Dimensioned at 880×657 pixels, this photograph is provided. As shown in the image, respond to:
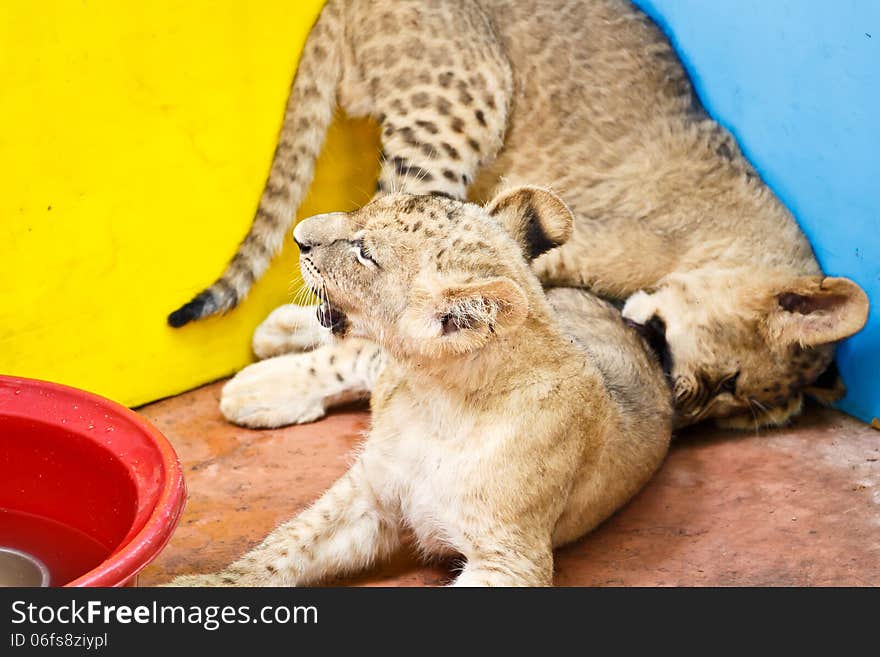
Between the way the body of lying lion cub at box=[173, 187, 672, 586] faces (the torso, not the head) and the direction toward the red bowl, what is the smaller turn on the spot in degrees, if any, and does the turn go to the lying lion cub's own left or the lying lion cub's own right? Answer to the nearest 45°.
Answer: approximately 45° to the lying lion cub's own right

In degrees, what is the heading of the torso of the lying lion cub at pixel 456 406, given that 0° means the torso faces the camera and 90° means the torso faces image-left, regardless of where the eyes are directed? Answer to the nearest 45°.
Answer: approximately 45°
